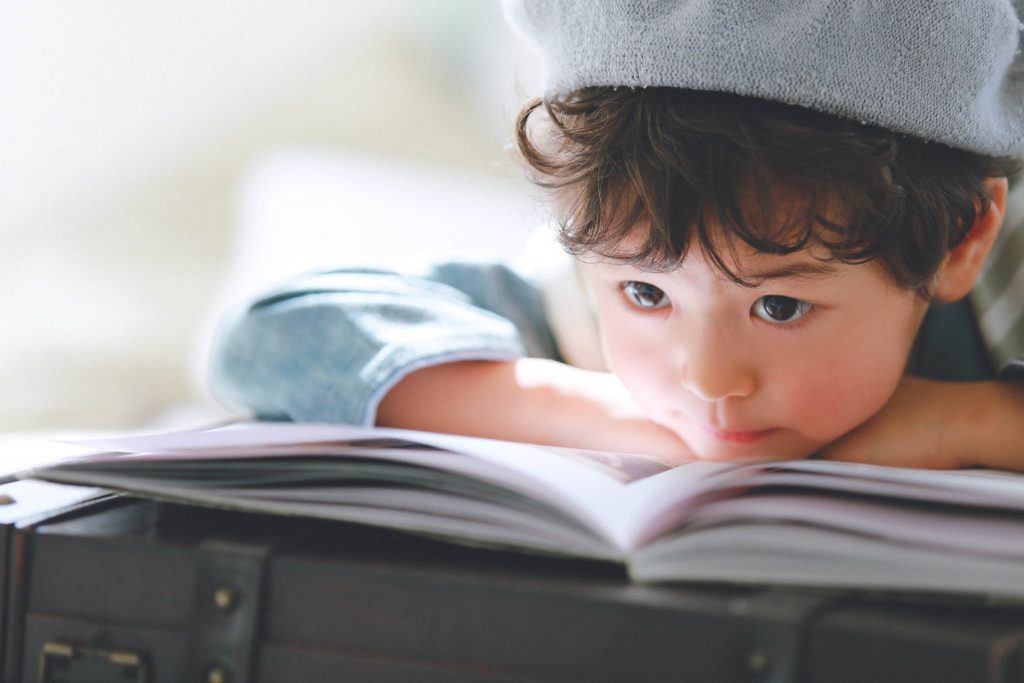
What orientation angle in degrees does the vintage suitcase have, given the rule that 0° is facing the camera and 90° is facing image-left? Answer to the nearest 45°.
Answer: approximately 0°
